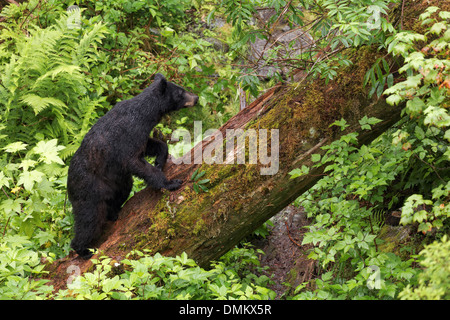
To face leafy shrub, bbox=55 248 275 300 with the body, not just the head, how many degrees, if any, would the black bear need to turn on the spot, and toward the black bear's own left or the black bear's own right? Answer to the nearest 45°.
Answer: approximately 90° to the black bear's own right

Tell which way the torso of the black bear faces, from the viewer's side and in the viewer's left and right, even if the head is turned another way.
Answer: facing to the right of the viewer

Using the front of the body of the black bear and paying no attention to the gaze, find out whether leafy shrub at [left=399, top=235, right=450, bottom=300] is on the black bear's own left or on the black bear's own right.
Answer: on the black bear's own right
